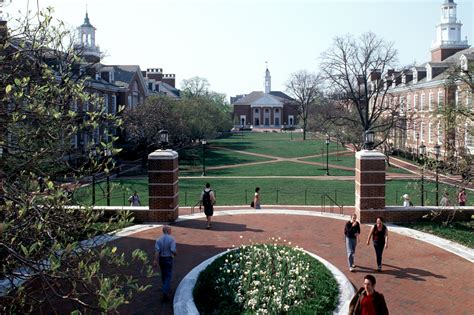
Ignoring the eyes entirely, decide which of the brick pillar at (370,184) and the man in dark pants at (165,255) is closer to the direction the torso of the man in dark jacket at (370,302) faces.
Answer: the man in dark pants

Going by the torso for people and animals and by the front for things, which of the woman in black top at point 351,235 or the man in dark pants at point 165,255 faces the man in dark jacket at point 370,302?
the woman in black top

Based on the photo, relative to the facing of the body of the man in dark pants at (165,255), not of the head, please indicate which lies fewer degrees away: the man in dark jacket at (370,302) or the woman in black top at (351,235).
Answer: the woman in black top

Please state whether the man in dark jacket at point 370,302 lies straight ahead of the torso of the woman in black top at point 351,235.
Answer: yes

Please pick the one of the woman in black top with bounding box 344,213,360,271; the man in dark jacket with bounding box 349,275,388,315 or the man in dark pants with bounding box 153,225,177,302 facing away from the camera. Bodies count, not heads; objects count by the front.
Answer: the man in dark pants with bounding box 153,225,177,302

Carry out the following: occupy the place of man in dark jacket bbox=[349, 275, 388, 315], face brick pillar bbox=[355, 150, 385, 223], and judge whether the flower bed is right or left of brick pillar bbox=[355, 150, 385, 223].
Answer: left

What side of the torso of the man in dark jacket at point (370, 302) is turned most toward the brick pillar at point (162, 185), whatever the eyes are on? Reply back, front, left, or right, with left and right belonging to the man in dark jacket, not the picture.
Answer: right

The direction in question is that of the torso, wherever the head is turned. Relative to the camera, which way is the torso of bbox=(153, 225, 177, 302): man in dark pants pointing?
away from the camera
